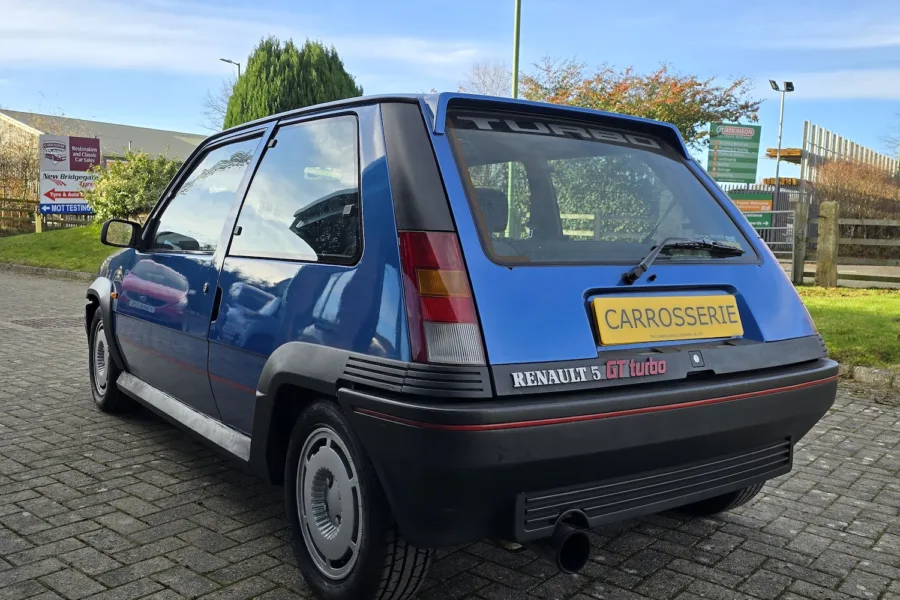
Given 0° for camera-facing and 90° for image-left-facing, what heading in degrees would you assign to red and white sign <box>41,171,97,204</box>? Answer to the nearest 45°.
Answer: approximately 0°

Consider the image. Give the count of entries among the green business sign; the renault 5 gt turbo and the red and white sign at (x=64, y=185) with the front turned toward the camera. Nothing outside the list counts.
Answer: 2

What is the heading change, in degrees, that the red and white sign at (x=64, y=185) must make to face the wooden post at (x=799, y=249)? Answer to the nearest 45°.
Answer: approximately 45° to its left

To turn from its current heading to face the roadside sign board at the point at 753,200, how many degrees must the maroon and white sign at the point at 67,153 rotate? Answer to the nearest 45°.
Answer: approximately 90° to its left

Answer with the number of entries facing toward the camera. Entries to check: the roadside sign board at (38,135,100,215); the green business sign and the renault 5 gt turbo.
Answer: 2

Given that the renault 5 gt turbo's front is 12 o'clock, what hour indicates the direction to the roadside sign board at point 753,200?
The roadside sign board is roughly at 2 o'clock from the renault 5 gt turbo.

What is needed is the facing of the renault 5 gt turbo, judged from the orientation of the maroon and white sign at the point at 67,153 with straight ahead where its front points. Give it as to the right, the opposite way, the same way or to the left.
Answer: the opposite way

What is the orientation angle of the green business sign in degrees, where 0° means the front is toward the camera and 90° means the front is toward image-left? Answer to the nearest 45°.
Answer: approximately 0°

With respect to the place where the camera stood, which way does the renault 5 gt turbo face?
facing away from the viewer and to the left of the viewer
